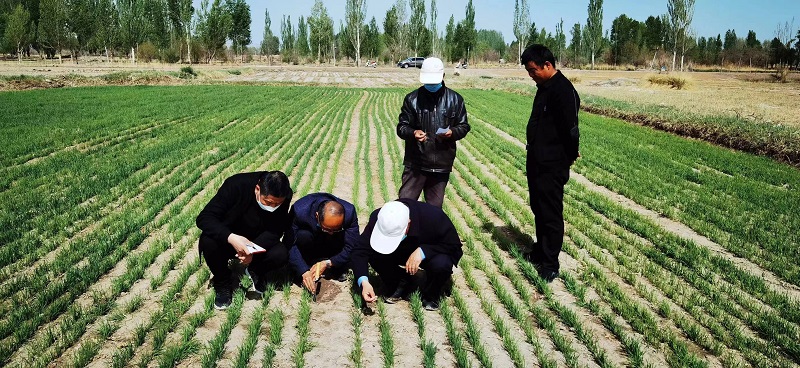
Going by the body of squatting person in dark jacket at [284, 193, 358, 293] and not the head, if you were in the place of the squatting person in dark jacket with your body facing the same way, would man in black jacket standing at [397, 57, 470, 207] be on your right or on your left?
on your left

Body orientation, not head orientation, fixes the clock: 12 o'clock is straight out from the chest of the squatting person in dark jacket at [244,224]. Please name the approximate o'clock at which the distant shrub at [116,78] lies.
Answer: The distant shrub is roughly at 7 o'clock from the squatting person in dark jacket.

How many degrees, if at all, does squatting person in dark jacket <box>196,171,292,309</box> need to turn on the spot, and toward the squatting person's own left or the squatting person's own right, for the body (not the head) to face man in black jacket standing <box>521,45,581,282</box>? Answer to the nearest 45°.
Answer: approximately 45° to the squatting person's own left

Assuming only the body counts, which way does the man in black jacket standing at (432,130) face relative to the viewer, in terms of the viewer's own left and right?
facing the viewer

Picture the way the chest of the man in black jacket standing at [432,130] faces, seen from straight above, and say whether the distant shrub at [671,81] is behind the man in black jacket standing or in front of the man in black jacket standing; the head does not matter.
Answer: behind

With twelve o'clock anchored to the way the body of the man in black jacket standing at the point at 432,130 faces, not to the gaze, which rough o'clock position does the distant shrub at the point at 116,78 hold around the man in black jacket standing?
The distant shrub is roughly at 5 o'clock from the man in black jacket standing.

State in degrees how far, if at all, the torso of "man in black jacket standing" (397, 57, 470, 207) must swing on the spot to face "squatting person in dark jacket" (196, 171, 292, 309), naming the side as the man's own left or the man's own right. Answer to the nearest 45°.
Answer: approximately 45° to the man's own right

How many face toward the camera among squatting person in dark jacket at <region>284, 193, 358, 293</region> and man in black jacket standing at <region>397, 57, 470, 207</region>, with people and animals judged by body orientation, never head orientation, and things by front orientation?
2

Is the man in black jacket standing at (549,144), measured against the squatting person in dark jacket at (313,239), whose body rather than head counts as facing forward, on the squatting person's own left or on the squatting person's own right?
on the squatting person's own left

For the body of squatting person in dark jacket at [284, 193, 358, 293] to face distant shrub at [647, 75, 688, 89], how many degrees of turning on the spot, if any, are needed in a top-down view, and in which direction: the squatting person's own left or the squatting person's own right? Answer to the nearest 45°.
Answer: approximately 135° to the squatting person's own left

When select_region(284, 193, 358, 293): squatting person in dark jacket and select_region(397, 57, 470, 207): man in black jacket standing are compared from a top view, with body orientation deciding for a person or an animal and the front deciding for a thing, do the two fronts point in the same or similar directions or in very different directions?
same or similar directions

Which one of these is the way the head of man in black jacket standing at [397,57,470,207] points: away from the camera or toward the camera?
toward the camera

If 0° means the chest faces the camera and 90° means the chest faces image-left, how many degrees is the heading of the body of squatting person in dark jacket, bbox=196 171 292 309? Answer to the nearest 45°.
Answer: approximately 315°

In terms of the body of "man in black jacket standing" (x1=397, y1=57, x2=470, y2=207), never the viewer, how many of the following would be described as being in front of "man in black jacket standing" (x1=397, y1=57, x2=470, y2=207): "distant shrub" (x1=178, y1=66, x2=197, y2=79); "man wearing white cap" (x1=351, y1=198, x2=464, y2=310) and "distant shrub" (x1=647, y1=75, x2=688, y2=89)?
1
